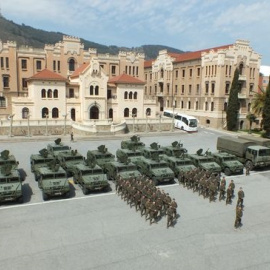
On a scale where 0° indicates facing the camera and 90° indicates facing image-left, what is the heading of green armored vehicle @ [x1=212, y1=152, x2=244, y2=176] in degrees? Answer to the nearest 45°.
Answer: approximately 315°

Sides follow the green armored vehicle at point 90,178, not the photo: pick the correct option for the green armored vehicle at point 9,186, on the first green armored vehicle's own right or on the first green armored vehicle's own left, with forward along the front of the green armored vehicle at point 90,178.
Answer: on the first green armored vehicle's own right

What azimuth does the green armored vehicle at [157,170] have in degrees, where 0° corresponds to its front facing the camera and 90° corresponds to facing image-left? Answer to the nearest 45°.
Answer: approximately 315°

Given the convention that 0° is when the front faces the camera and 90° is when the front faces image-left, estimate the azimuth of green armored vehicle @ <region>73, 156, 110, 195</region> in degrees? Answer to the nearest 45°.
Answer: approximately 315°
